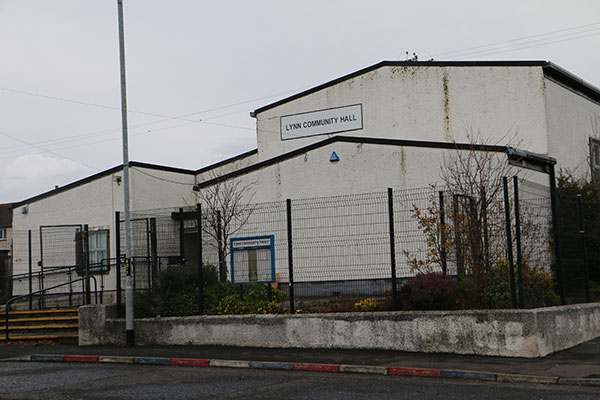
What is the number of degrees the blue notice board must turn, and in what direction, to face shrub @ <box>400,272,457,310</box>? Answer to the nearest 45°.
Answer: approximately 45° to its left

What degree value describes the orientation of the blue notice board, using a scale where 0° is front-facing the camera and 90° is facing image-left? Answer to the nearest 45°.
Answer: approximately 0°

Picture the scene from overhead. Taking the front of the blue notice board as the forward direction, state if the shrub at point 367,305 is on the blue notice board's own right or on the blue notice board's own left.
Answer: on the blue notice board's own left

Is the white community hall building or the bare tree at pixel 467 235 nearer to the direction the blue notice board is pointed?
the bare tree

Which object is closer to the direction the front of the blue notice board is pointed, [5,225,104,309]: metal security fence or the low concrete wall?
the low concrete wall

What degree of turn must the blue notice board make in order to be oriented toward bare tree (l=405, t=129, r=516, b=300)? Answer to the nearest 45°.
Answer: approximately 45° to its left
